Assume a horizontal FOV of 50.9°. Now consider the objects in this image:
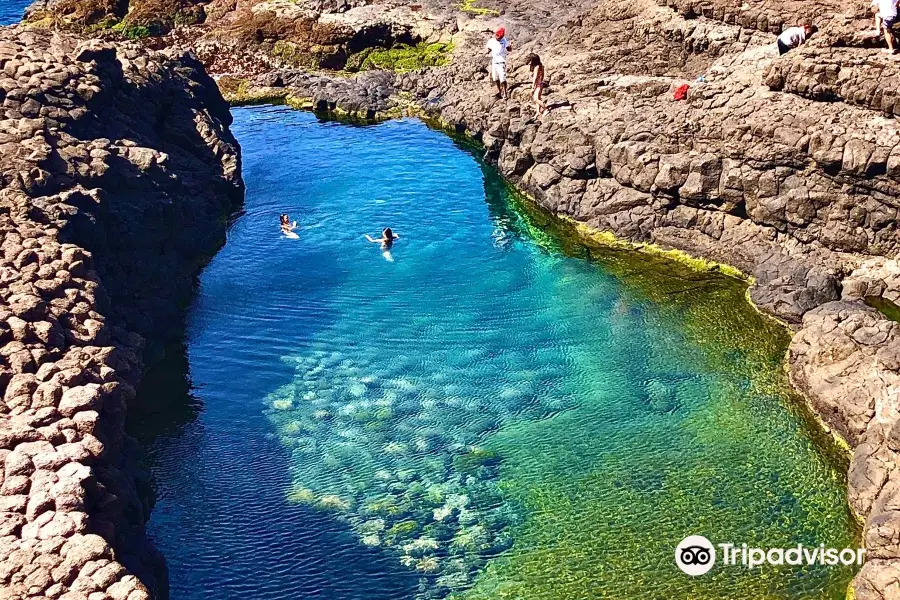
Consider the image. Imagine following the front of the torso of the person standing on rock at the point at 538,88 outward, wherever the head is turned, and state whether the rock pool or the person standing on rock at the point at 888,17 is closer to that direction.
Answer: the rock pool

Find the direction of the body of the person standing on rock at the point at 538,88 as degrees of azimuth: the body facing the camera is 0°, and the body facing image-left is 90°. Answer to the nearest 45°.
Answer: approximately 90°

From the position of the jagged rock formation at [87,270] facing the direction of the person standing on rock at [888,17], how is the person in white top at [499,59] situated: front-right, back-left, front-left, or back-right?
front-left

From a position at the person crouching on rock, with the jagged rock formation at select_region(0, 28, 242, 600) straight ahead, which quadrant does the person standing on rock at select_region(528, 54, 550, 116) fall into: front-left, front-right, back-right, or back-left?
front-right

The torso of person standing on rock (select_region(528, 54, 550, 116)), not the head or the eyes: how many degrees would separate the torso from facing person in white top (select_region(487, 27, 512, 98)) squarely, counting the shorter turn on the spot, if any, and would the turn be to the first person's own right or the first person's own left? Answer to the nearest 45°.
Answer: approximately 45° to the first person's own right

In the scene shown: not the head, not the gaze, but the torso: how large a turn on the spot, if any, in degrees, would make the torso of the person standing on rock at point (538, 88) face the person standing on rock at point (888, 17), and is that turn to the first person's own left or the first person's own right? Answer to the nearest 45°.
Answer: approximately 135° to the first person's own left

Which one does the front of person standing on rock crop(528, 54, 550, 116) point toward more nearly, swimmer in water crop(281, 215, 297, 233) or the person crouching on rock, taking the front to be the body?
the swimmer in water

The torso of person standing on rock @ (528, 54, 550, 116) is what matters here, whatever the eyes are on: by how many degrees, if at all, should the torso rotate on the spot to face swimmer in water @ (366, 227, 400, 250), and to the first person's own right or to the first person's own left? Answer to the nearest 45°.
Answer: approximately 45° to the first person's own left

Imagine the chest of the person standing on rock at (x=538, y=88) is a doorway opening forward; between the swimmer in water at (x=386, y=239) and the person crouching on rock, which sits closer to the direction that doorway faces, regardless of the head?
the swimmer in water

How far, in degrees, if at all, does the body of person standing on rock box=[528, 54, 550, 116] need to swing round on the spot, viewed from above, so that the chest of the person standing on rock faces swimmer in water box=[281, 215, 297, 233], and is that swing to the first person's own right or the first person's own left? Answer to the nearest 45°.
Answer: approximately 45° to the first person's own left

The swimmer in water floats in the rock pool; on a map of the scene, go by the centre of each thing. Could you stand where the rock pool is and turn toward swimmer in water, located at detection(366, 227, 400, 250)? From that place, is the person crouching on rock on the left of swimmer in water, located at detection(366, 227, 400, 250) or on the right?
right

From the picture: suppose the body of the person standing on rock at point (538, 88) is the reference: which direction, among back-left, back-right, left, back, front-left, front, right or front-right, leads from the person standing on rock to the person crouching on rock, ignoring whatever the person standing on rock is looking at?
back-left

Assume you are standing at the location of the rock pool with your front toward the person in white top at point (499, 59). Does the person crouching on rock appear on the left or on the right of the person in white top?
right

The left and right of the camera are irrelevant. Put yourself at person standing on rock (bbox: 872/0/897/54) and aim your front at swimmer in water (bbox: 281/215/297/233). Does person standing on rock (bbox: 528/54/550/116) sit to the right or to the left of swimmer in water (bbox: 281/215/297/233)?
right
